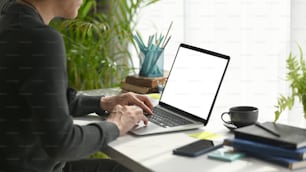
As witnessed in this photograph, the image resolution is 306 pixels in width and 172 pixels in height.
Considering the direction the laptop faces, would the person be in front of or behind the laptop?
in front

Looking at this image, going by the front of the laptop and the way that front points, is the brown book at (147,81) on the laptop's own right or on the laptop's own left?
on the laptop's own right

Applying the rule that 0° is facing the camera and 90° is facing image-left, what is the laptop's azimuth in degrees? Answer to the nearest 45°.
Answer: approximately 45°

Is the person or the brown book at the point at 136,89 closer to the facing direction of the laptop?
the person

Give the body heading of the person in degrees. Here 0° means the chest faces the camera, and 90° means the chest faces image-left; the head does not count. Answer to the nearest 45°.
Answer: approximately 225°

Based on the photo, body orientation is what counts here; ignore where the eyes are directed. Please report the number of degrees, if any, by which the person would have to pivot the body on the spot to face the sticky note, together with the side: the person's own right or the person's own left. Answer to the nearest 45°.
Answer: approximately 45° to the person's own right

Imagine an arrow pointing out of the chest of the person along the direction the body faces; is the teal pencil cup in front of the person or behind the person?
in front

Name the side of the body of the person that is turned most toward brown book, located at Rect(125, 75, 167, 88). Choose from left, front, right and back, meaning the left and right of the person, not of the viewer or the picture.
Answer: front

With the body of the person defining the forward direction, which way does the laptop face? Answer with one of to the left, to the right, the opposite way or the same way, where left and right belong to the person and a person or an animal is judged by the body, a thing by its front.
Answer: the opposite way

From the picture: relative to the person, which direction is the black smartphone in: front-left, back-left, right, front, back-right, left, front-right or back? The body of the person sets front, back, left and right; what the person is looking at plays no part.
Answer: front-right

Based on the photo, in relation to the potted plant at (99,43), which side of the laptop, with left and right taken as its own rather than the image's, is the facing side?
right
